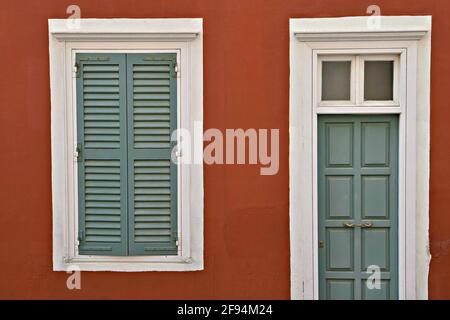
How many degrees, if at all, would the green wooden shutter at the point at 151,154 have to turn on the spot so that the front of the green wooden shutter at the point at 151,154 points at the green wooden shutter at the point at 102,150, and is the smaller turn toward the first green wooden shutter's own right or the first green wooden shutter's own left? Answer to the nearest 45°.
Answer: approximately 90° to the first green wooden shutter's own right

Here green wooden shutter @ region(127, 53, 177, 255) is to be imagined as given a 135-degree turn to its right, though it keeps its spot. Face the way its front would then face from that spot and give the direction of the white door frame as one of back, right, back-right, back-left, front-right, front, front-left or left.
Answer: back-right

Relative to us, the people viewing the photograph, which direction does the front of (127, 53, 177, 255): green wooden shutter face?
facing the viewer

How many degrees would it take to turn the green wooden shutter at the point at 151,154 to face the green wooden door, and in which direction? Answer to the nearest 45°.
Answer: approximately 90° to its left

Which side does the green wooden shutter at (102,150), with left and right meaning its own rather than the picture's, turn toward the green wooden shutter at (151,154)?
left

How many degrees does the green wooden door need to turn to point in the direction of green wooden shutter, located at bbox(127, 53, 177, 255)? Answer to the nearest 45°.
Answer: approximately 90° to its right

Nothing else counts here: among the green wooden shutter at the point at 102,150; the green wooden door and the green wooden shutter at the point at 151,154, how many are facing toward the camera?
3

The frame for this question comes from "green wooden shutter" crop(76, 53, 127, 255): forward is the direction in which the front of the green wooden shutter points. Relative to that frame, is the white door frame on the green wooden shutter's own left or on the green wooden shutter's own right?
on the green wooden shutter's own left

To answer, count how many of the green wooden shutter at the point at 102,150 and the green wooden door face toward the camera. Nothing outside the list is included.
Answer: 2

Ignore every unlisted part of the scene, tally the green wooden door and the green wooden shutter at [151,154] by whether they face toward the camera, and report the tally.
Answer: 2

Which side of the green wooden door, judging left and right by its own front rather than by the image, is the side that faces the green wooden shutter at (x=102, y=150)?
right

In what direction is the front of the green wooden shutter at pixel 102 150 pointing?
toward the camera

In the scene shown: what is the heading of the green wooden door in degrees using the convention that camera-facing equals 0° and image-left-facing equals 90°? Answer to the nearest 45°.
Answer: approximately 0°
